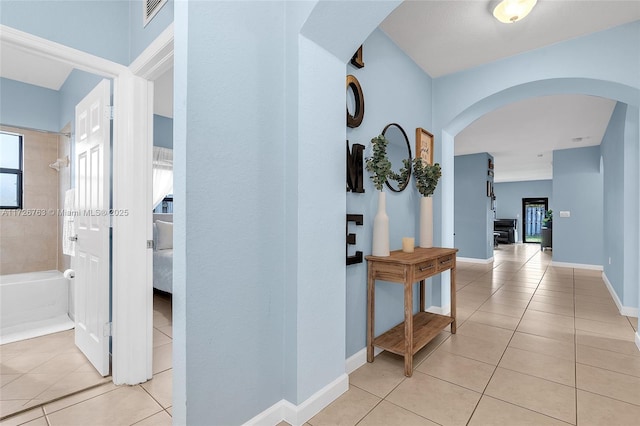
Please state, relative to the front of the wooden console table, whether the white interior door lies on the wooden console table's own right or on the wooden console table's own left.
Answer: on the wooden console table's own right

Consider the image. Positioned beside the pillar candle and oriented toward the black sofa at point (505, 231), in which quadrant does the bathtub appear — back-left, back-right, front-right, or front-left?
back-left

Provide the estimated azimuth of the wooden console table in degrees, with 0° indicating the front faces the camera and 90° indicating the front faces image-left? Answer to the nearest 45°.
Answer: approximately 315°
